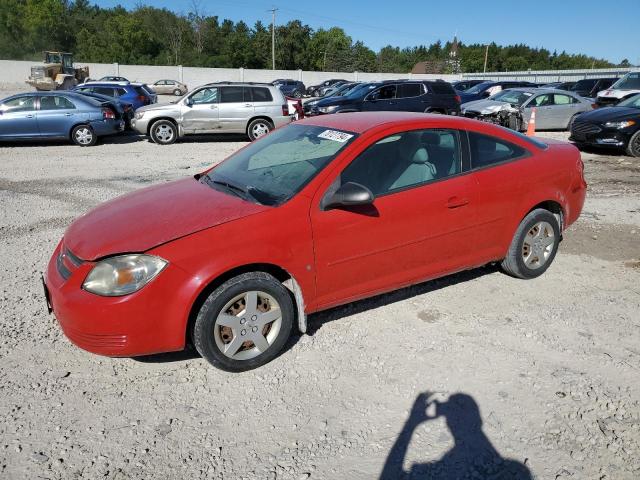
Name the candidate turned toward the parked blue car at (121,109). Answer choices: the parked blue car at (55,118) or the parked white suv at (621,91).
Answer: the parked white suv

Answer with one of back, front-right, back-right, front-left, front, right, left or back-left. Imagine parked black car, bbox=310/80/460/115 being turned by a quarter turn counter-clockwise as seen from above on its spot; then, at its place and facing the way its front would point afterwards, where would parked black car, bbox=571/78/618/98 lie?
back-left

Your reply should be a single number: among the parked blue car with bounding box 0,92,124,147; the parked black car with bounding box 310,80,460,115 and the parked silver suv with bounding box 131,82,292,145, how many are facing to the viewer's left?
3

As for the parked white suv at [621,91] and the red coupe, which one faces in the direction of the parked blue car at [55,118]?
the parked white suv

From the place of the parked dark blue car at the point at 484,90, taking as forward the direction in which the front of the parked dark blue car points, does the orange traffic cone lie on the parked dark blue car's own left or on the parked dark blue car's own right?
on the parked dark blue car's own left

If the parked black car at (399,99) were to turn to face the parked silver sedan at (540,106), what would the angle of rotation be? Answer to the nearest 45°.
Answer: approximately 180°

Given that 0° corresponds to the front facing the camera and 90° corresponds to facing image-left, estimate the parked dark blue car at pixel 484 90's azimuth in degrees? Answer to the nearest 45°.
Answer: approximately 45°

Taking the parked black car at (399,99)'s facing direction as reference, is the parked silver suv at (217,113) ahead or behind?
ahead

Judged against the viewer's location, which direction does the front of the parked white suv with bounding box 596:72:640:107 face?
facing the viewer and to the left of the viewer

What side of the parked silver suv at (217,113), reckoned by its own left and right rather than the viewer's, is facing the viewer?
left

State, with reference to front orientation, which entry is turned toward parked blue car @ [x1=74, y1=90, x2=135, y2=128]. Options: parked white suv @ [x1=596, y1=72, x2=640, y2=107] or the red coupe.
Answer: the parked white suv

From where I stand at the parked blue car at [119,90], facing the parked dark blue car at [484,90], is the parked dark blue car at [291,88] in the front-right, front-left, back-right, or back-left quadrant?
front-left

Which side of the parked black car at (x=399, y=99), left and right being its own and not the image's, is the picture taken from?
left

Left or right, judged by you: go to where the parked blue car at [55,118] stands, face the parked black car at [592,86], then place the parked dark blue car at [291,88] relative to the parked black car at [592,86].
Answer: left

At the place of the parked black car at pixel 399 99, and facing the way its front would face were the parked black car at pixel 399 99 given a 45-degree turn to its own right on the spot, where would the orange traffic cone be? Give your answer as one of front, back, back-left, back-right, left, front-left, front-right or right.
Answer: back

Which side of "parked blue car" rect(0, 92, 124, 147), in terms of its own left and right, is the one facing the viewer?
left
